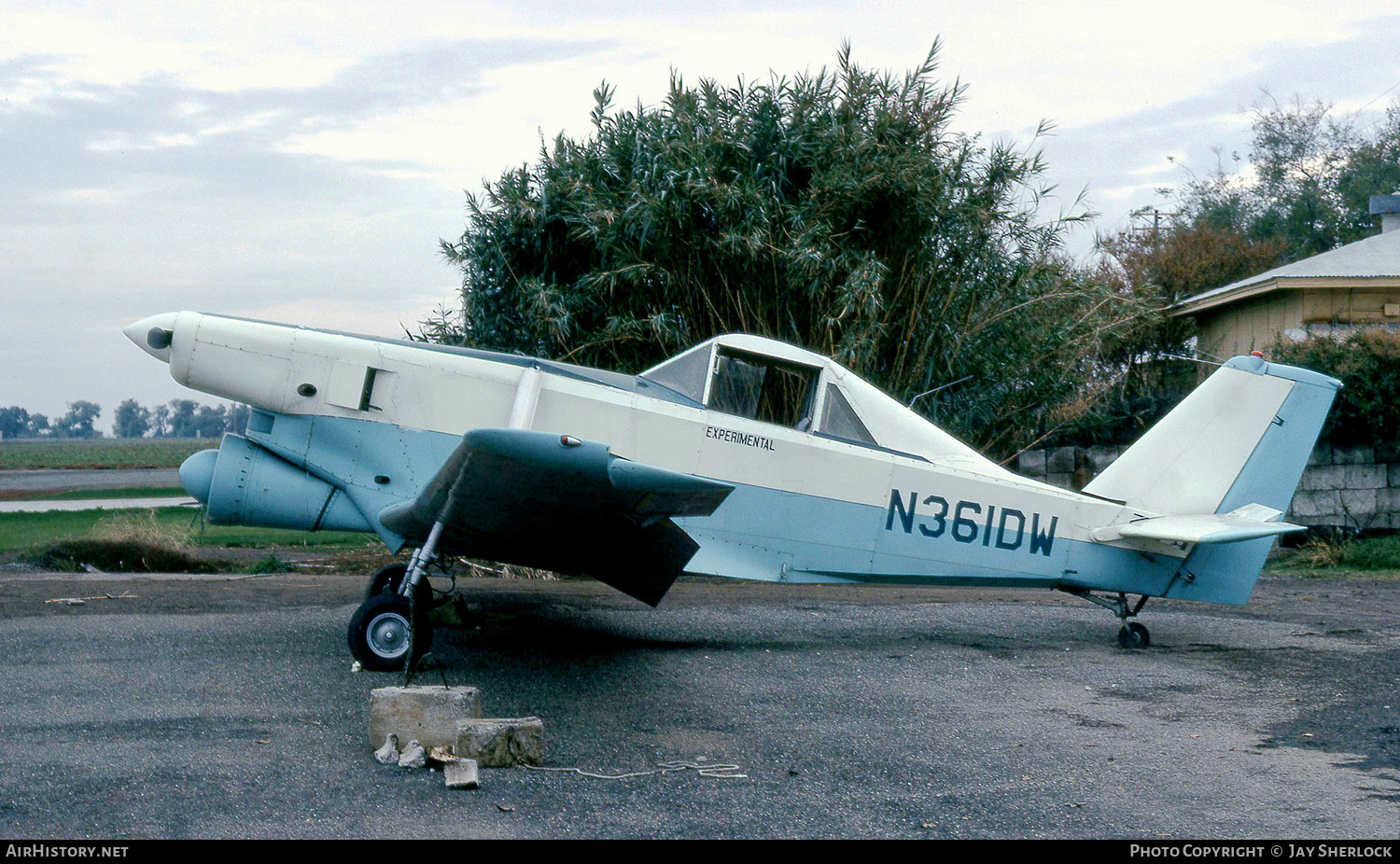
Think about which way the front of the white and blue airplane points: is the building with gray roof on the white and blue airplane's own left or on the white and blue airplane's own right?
on the white and blue airplane's own right

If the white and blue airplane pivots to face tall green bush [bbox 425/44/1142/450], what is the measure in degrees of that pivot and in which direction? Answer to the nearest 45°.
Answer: approximately 90° to its right

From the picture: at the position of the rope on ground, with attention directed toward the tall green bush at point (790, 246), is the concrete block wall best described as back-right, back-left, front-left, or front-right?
front-right

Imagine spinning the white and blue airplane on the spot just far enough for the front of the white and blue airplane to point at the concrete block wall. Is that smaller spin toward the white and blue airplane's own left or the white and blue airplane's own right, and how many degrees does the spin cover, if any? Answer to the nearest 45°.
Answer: approximately 135° to the white and blue airplane's own right

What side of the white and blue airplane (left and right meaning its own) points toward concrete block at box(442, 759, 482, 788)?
left

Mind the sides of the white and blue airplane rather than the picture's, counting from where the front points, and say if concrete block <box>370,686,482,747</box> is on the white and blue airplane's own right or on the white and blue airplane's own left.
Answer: on the white and blue airplane's own left

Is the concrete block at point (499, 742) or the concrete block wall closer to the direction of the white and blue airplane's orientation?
the concrete block

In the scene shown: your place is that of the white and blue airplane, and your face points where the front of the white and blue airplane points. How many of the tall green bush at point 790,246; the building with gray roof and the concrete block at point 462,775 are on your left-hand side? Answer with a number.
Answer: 1

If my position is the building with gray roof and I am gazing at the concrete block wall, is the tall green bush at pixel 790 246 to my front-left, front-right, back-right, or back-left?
front-right

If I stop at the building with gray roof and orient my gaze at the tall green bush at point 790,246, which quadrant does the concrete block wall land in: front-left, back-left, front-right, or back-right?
front-left

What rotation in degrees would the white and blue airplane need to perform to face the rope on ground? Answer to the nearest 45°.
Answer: approximately 90° to its left

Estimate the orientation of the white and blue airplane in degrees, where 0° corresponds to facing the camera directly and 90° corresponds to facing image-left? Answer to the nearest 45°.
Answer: approximately 90°

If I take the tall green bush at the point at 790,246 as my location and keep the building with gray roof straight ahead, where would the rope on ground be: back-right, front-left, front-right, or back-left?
back-right
